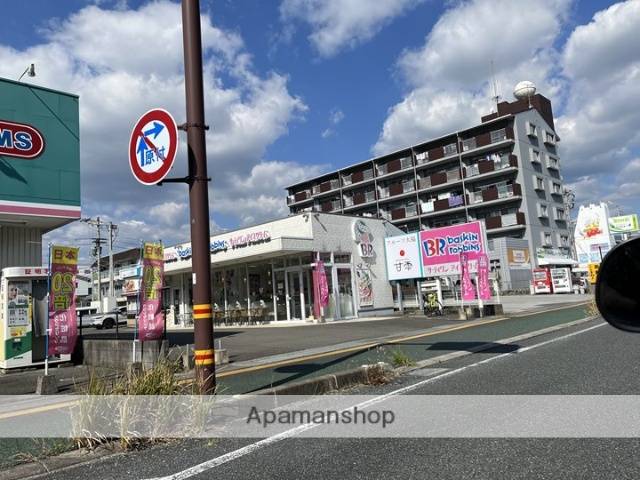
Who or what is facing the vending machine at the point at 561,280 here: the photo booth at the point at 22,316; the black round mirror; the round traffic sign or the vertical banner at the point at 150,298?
the black round mirror

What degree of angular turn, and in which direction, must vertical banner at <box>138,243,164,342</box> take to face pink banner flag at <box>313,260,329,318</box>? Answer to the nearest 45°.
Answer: approximately 135° to its left

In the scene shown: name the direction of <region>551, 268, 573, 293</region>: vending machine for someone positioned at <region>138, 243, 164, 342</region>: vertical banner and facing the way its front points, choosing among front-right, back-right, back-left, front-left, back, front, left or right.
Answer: back-left

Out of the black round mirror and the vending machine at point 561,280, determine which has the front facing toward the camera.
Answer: the vending machine

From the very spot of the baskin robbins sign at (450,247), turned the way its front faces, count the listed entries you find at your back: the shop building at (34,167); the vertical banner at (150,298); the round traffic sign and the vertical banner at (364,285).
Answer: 0

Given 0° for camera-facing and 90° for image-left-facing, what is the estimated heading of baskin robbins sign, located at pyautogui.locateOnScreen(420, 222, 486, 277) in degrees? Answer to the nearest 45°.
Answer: approximately 45°

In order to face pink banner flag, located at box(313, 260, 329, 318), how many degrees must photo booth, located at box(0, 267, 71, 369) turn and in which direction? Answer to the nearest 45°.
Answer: approximately 135° to its left

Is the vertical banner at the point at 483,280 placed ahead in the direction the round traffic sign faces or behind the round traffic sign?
behind

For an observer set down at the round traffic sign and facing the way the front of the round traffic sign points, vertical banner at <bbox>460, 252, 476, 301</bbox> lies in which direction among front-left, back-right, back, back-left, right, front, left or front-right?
back

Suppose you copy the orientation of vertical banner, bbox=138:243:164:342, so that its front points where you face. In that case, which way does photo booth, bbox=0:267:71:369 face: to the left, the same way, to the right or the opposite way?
the same way

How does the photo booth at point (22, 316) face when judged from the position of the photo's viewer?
facing the viewer

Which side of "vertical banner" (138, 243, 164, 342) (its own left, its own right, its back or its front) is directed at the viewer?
front

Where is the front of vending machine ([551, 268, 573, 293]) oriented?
toward the camera

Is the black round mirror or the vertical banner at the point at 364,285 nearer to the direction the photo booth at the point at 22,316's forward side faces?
the black round mirror

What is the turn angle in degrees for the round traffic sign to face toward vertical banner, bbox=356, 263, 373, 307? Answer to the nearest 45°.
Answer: approximately 180°
